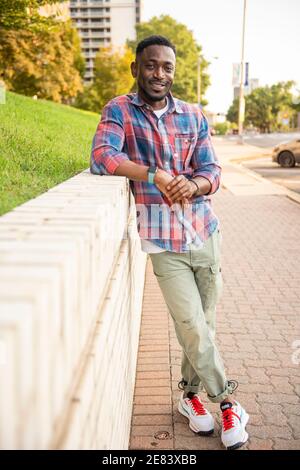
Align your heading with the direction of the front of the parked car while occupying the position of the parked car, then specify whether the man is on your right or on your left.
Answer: on your left

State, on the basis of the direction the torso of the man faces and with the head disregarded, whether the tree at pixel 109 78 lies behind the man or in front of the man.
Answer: behind

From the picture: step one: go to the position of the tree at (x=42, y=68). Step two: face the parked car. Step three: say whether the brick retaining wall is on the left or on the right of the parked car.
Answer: right

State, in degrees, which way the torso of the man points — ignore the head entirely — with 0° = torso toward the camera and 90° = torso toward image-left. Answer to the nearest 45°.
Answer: approximately 0°

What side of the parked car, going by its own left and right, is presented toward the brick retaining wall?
left

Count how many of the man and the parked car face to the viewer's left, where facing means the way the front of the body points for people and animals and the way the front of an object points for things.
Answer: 1

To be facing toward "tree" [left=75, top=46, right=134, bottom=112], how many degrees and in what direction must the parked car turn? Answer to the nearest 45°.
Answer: approximately 45° to its right

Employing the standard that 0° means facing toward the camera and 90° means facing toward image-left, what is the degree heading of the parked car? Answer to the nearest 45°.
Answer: approximately 90°
